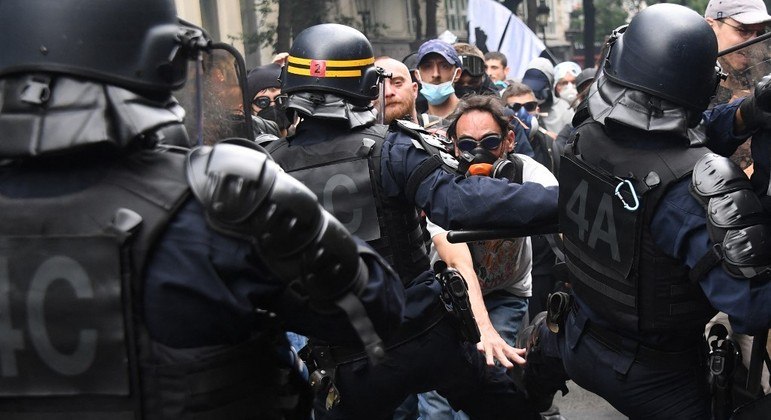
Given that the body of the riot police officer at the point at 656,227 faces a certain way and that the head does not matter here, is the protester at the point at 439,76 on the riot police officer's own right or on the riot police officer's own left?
on the riot police officer's own left

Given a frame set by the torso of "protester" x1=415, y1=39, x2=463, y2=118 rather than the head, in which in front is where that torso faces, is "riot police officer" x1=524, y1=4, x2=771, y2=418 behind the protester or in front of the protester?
in front

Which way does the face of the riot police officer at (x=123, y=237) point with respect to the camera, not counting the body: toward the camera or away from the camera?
away from the camera

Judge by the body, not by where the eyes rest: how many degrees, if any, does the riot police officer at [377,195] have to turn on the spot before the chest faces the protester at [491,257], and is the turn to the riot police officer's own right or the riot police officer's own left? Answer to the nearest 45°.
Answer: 0° — they already face them

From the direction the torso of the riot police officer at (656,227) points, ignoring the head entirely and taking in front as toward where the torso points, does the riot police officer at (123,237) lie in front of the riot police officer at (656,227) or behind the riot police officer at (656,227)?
behind

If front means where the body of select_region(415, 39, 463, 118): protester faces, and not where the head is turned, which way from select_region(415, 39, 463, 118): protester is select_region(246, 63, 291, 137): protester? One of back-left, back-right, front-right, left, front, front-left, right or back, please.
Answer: front-right

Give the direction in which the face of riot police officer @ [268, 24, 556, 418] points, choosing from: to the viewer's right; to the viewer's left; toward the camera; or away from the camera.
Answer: away from the camera

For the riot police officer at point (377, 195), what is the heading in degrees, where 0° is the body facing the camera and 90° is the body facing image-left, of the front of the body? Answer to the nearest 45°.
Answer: approximately 225°

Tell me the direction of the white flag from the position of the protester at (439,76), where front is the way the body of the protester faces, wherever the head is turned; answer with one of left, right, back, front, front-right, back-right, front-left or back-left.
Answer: back

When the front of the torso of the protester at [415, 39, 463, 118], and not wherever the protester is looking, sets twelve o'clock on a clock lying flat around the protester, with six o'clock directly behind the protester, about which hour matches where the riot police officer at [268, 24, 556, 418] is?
The riot police officer is roughly at 12 o'clock from the protester.

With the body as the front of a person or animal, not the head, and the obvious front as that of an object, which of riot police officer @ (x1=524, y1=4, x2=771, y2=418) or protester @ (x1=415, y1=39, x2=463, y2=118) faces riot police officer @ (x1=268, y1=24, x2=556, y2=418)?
the protester

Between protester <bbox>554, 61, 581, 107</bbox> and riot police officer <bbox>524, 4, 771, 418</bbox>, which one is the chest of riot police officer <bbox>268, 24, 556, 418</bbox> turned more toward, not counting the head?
the protester
